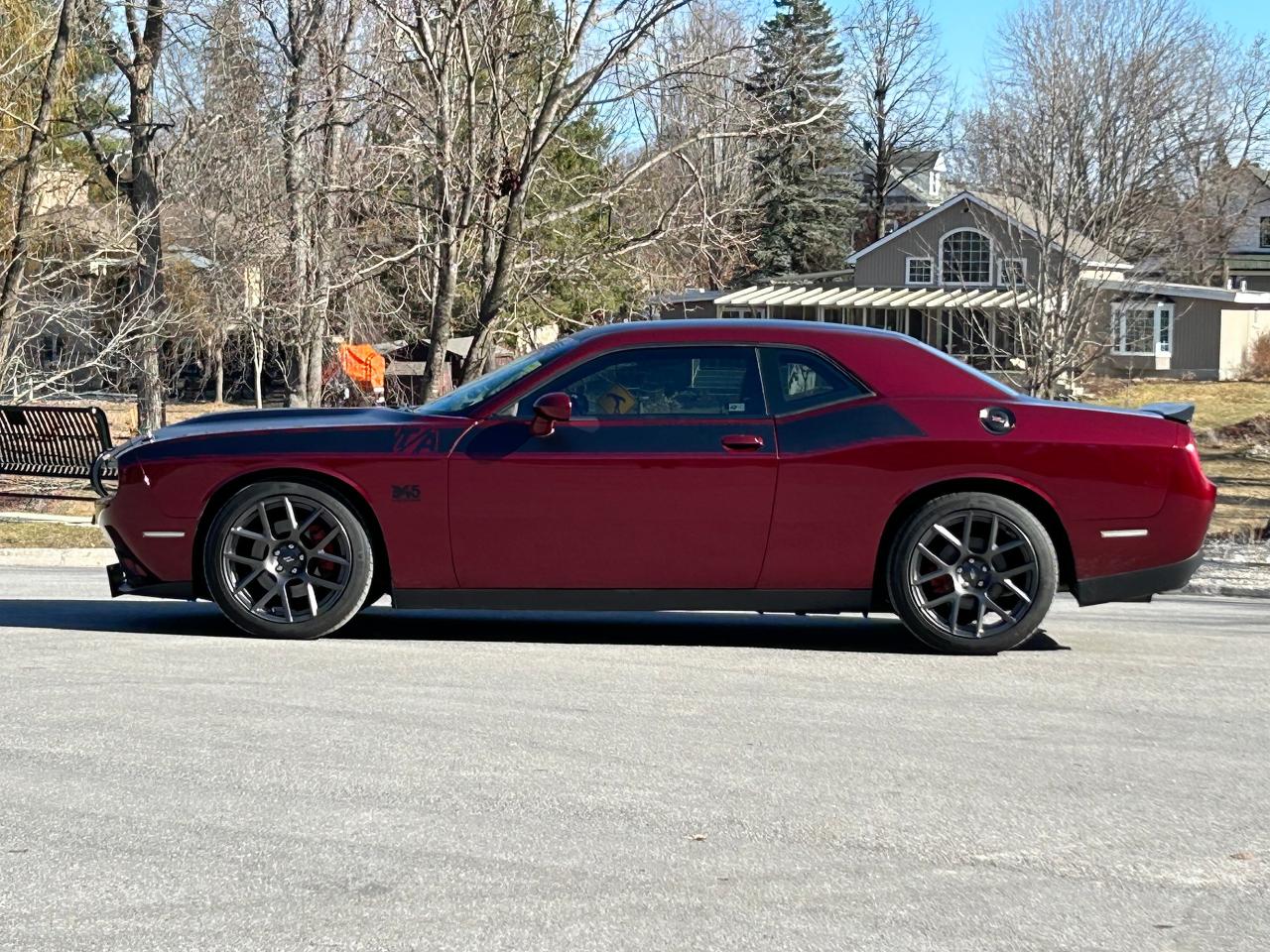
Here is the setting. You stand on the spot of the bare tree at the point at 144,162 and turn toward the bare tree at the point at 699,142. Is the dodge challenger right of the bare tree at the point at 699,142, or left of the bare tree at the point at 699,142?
right

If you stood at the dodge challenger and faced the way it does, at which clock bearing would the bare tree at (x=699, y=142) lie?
The bare tree is roughly at 3 o'clock from the dodge challenger.

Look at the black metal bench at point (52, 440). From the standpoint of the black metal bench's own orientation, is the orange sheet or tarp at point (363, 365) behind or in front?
behind

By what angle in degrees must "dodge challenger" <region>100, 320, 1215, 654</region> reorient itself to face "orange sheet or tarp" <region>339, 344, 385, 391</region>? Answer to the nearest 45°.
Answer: approximately 90° to its right

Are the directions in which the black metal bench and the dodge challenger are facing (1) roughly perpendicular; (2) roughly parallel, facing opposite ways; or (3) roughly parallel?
roughly perpendicular

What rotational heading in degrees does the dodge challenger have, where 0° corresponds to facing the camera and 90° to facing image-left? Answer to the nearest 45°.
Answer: approximately 90°

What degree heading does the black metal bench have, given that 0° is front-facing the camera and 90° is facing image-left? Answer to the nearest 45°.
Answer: approximately 0°

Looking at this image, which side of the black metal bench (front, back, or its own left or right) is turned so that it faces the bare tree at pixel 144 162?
back
